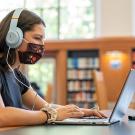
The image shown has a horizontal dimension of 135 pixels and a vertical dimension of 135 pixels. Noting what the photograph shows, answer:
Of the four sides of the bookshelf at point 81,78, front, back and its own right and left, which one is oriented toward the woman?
front

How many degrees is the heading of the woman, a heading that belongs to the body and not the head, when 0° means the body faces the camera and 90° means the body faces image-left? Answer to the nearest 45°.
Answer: approximately 270°

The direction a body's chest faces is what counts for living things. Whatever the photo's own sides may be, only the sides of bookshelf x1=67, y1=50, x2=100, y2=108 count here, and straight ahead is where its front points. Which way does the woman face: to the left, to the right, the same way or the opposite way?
to the left

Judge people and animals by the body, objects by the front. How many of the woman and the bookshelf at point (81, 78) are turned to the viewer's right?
1

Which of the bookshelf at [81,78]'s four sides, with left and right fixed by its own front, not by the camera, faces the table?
front

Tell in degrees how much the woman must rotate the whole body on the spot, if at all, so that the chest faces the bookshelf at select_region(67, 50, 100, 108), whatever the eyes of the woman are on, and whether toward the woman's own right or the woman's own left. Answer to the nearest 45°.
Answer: approximately 90° to the woman's own left

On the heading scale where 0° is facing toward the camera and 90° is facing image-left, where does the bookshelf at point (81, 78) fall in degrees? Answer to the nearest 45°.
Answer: approximately 0°
